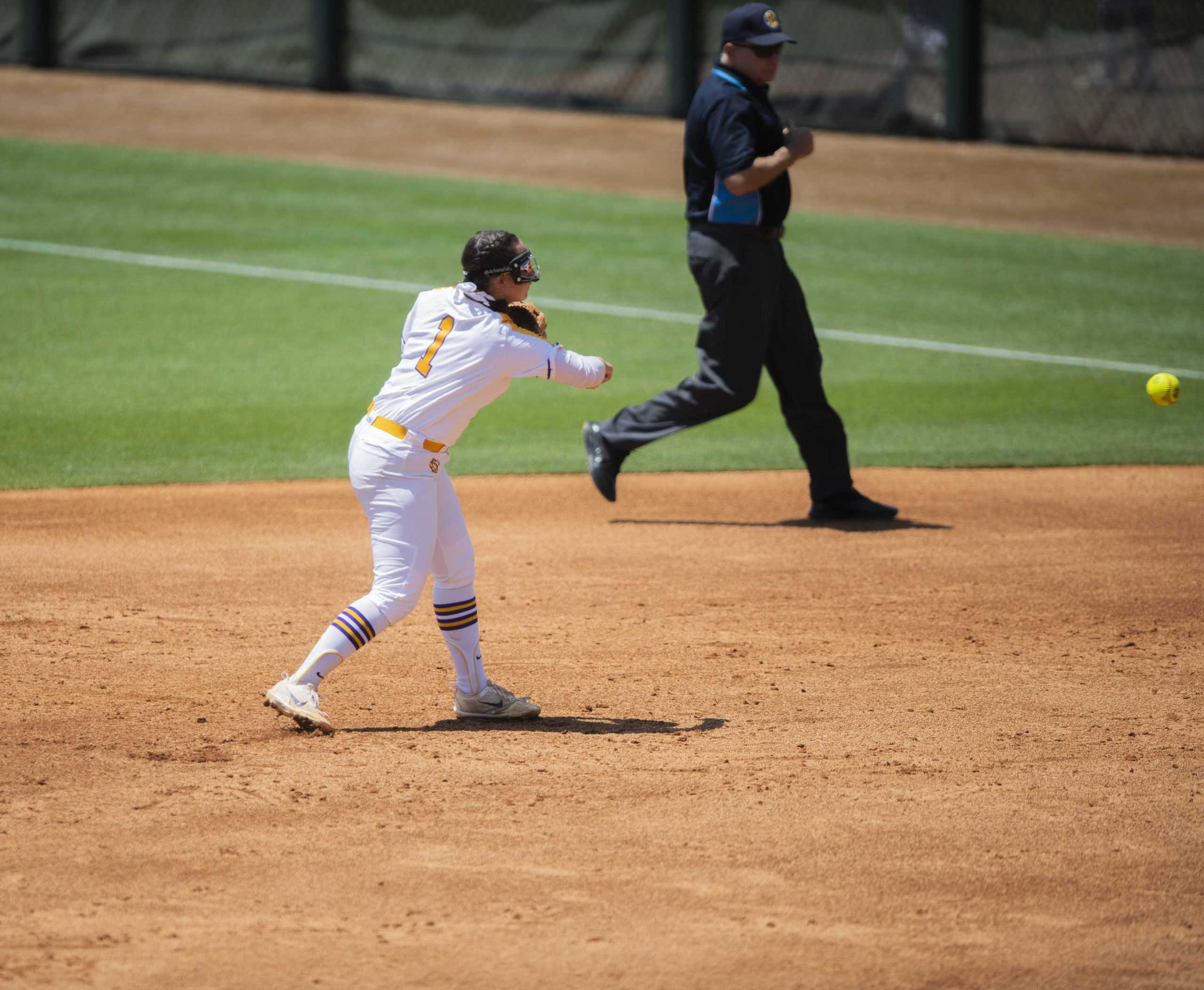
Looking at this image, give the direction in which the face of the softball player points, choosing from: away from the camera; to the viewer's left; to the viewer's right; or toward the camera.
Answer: to the viewer's right

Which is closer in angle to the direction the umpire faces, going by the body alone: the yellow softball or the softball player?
the yellow softball

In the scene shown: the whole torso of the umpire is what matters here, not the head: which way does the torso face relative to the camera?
to the viewer's right
